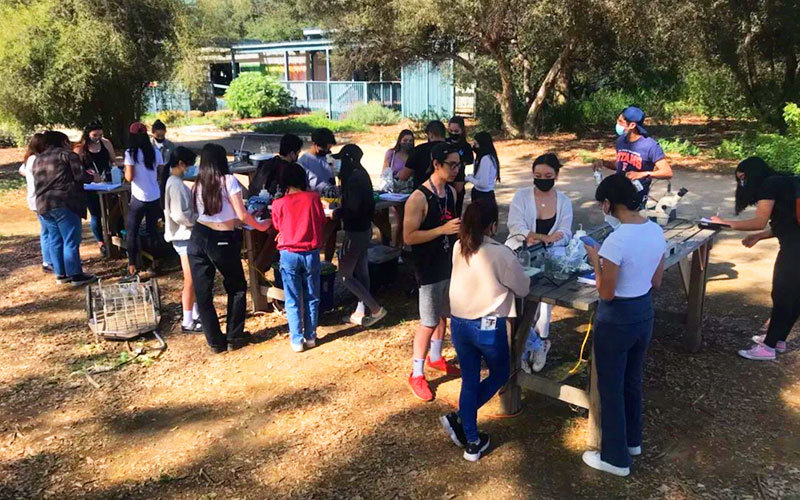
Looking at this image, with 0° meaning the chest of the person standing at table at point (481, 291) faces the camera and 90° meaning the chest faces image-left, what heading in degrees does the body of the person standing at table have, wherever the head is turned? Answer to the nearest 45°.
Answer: approximately 225°

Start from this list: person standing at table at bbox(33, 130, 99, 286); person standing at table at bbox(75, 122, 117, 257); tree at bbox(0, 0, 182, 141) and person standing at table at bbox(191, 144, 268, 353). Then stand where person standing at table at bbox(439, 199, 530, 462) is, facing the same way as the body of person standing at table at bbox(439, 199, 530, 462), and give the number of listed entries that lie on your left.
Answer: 4

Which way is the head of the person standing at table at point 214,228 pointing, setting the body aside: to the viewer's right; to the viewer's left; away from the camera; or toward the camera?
away from the camera

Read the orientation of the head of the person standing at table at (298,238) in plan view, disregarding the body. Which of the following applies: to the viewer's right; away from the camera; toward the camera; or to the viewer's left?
away from the camera

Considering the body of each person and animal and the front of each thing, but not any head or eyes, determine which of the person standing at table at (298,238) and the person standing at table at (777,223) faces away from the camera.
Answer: the person standing at table at (298,238)

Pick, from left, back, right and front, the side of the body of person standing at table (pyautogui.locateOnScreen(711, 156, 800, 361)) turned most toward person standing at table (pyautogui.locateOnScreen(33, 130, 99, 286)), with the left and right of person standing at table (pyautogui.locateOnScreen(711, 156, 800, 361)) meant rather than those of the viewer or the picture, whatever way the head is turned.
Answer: front

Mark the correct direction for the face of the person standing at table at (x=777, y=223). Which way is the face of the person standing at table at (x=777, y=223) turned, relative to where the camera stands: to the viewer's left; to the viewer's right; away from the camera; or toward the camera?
to the viewer's left

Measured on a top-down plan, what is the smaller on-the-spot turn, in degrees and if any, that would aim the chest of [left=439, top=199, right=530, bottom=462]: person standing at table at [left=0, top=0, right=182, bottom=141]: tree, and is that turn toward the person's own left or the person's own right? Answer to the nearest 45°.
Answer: approximately 90° to the person's own left

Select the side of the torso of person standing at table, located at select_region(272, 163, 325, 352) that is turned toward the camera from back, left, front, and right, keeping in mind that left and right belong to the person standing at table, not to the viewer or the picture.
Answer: back

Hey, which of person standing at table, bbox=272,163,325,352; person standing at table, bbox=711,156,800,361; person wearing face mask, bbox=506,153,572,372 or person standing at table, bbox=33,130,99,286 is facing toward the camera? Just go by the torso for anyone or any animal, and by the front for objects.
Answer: the person wearing face mask

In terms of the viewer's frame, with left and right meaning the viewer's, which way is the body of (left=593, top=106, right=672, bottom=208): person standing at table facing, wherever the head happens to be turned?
facing the viewer and to the left of the viewer

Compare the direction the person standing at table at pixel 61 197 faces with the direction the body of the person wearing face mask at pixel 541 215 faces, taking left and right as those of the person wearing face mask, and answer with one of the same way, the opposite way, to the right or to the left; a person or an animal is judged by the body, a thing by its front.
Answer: the opposite way

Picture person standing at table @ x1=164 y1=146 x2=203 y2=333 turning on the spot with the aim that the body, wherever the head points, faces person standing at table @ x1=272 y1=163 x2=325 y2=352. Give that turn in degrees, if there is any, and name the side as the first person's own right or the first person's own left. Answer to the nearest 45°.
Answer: approximately 45° to the first person's own right

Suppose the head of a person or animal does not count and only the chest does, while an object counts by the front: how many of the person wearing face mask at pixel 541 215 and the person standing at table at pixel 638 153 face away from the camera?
0

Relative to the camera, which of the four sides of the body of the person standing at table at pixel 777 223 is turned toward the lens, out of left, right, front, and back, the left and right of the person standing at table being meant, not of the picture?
left
